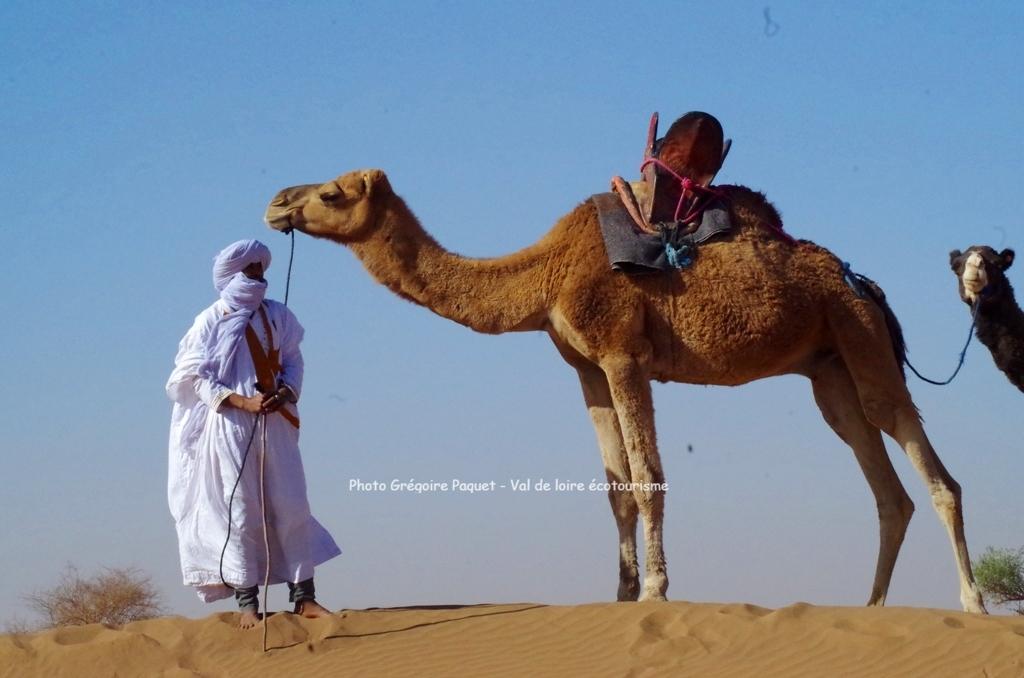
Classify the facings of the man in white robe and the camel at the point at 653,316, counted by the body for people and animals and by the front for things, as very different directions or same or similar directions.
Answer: very different directions

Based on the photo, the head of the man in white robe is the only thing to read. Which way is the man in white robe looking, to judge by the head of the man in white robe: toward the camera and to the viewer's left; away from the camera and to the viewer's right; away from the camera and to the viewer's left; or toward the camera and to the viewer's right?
toward the camera and to the viewer's right

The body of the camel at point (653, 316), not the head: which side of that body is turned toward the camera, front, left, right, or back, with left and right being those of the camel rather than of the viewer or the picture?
left

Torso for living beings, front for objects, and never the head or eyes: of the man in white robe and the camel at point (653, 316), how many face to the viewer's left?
1

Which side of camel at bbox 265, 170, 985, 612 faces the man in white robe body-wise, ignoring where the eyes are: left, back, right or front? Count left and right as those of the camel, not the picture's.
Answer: front

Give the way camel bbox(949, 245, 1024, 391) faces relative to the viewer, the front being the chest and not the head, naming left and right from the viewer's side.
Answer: facing the viewer and to the left of the viewer

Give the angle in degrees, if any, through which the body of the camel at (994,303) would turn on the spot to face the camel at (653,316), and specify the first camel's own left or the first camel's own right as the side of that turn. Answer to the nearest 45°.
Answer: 0° — it already faces it

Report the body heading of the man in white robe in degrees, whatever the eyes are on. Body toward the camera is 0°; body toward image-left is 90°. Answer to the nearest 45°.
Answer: approximately 315°

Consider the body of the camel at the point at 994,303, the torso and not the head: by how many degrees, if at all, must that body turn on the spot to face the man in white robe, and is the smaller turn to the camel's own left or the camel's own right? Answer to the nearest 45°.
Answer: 0° — it already faces them

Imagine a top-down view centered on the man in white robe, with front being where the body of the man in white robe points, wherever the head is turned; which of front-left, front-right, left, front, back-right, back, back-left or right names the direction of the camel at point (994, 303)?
front-left
